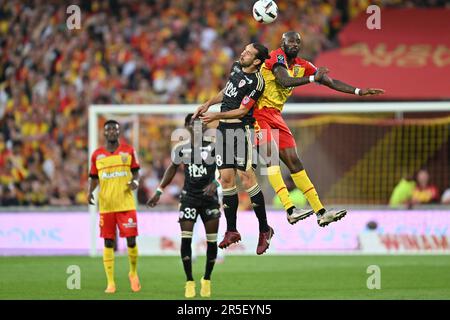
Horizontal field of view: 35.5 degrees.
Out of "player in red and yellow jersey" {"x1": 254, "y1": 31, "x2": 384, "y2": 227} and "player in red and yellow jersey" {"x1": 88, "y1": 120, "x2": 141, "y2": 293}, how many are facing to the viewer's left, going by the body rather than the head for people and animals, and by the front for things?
0

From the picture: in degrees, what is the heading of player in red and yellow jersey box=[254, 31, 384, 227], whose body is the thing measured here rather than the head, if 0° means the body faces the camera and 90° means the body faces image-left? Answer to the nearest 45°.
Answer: approximately 315°

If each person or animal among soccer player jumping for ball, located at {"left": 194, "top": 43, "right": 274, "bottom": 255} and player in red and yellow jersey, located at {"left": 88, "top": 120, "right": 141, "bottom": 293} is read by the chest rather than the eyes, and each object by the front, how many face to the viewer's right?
0

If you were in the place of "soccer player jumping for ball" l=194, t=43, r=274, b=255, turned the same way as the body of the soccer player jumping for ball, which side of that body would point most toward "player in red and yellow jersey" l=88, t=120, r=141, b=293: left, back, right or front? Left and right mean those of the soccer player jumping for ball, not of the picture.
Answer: right

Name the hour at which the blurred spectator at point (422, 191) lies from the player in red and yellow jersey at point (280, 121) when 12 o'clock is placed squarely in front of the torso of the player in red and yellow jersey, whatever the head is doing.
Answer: The blurred spectator is roughly at 8 o'clock from the player in red and yellow jersey.

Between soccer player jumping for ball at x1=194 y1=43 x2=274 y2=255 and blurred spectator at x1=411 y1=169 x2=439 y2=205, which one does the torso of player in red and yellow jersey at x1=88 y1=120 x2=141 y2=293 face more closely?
the soccer player jumping for ball

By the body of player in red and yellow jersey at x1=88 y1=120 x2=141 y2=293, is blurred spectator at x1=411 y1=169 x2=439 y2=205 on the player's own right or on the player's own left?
on the player's own left
